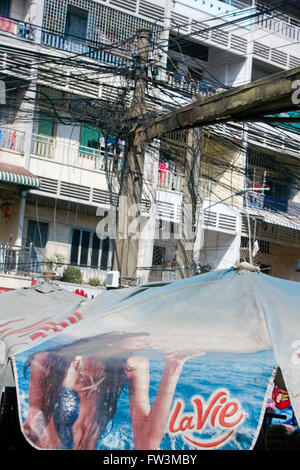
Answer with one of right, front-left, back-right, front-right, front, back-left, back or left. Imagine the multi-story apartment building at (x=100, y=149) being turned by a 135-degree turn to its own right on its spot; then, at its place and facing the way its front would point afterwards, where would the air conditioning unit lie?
left

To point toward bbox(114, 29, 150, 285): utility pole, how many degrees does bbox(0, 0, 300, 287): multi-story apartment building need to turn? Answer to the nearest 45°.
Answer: approximately 45° to its right

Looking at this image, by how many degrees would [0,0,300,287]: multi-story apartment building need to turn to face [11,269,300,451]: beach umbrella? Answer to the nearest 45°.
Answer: approximately 45° to its right

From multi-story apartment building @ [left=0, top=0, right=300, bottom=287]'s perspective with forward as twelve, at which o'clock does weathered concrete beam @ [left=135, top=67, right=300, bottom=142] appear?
The weathered concrete beam is roughly at 1 o'clock from the multi-story apartment building.

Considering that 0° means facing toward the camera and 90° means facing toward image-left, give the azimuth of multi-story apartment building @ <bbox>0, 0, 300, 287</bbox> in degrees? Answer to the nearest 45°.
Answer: approximately 315°
